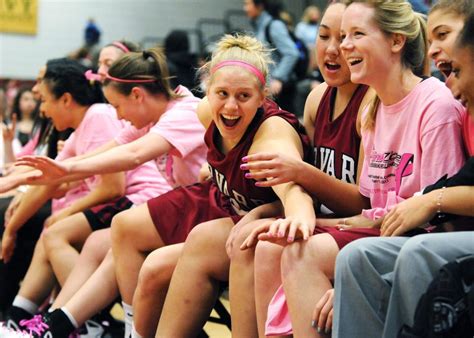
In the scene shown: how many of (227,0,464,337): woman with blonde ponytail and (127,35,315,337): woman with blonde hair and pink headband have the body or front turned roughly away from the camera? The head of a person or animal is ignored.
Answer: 0

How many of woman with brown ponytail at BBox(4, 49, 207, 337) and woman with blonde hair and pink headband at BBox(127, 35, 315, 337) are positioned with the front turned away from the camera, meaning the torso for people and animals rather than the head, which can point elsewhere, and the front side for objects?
0

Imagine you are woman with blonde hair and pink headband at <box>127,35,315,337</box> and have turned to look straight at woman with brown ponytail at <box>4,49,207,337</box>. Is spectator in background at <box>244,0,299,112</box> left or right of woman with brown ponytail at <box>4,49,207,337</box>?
right

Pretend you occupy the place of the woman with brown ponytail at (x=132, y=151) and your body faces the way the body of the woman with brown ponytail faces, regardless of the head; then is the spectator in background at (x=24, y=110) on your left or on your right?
on your right

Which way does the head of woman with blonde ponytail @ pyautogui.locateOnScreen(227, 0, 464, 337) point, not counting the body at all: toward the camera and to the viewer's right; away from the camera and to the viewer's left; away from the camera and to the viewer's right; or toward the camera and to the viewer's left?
toward the camera and to the viewer's left

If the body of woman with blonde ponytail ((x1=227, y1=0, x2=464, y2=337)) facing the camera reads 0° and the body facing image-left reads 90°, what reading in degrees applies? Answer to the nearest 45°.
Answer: approximately 45°

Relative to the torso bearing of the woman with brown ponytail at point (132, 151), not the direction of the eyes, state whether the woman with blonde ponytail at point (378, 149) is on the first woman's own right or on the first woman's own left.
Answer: on the first woman's own left

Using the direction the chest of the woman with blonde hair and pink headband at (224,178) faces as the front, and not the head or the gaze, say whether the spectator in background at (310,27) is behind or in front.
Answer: behind
